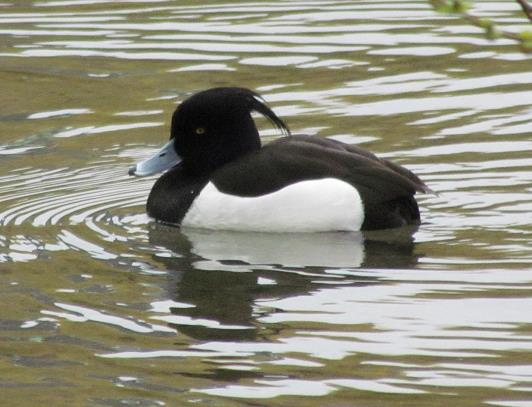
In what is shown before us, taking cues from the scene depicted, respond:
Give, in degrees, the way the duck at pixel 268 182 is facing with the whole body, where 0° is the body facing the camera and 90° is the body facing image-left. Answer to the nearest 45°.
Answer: approximately 90°
